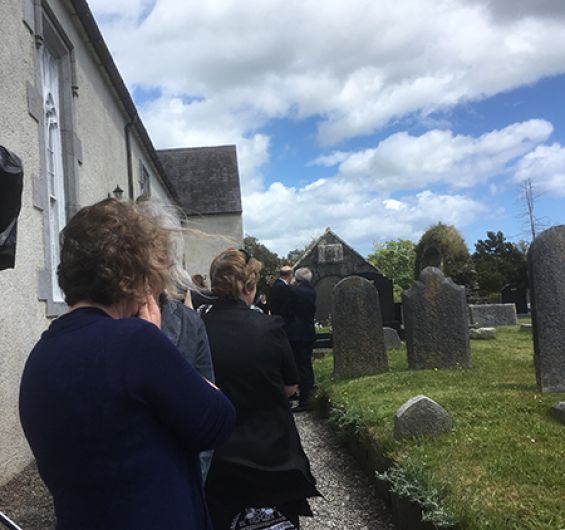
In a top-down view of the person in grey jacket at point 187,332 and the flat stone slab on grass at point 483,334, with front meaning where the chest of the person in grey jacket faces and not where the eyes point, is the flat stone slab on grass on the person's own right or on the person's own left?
on the person's own right

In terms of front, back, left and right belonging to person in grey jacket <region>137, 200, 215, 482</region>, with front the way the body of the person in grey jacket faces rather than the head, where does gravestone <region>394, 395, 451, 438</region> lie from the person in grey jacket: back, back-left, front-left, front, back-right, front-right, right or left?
front-right

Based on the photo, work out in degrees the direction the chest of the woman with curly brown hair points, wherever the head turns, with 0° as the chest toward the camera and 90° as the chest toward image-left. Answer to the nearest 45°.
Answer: approximately 225°

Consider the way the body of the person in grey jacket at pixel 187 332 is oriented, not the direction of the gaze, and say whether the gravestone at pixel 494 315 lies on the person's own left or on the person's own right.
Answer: on the person's own right
